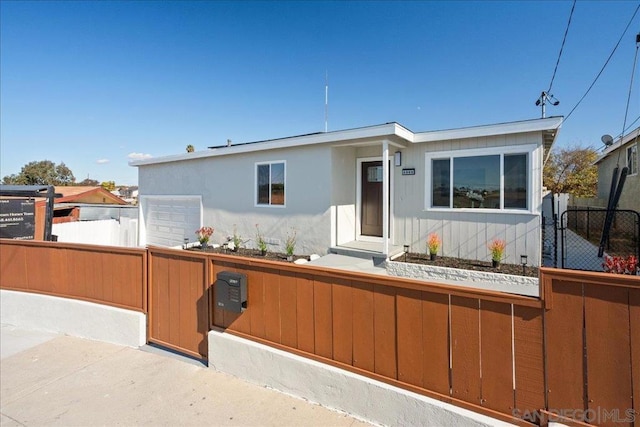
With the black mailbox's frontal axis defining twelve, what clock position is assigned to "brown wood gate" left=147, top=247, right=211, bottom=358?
The brown wood gate is roughly at 3 o'clock from the black mailbox.

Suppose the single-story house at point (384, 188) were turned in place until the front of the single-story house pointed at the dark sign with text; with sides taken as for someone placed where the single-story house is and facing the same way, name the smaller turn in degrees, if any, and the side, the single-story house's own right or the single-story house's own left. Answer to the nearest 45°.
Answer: approximately 45° to the single-story house's own right

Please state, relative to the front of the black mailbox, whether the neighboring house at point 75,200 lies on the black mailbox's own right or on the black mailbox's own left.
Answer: on the black mailbox's own right

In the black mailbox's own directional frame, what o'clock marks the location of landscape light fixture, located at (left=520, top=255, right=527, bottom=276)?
The landscape light fixture is roughly at 7 o'clock from the black mailbox.

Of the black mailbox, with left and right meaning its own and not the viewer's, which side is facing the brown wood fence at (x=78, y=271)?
right

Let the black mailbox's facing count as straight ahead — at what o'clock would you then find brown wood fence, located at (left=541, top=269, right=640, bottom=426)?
The brown wood fence is roughly at 9 o'clock from the black mailbox.

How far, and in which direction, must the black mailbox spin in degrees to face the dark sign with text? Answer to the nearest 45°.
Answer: approximately 90° to its right

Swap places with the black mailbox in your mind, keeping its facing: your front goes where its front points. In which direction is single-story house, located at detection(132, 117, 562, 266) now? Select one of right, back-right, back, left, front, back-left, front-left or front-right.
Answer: back

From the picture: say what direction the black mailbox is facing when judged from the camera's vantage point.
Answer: facing the viewer and to the left of the viewer

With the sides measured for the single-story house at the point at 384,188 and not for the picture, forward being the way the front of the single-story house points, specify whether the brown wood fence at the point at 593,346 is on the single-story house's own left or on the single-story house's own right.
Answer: on the single-story house's own left

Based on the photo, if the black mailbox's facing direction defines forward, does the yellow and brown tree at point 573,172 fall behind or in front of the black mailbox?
behind

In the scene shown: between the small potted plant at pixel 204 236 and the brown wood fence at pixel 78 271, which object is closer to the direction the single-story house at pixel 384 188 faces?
the brown wood fence

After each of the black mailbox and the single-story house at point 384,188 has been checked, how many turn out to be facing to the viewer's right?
0

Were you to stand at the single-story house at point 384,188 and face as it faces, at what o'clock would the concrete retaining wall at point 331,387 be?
The concrete retaining wall is roughly at 11 o'clock from the single-story house.

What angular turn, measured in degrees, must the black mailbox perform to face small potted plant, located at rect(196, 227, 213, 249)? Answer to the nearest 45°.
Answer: approximately 135° to its right

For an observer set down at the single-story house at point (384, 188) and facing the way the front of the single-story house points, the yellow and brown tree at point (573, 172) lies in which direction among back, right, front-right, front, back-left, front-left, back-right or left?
back
